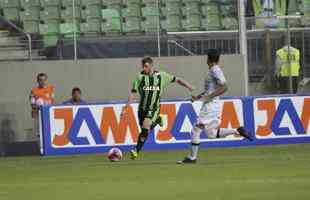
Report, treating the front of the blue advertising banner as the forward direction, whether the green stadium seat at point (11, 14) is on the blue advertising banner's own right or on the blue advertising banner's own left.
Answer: on the blue advertising banner's own right

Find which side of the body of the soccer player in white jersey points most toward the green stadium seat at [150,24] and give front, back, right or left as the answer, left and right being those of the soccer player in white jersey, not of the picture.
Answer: right

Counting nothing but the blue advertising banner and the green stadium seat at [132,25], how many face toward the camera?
2

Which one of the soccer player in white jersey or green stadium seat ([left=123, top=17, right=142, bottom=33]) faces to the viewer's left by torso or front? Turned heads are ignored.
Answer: the soccer player in white jersey

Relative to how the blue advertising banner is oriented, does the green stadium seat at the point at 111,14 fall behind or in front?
behind

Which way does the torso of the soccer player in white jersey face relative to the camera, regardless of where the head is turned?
to the viewer's left

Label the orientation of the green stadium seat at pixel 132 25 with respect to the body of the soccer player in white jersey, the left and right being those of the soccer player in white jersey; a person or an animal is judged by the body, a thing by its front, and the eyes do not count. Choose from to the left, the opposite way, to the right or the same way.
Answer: to the left

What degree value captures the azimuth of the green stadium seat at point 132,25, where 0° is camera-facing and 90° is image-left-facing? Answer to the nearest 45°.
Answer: approximately 0°

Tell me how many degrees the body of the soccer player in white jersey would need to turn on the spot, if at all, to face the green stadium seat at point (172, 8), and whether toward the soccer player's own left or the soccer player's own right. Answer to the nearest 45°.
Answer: approximately 90° to the soccer player's own right

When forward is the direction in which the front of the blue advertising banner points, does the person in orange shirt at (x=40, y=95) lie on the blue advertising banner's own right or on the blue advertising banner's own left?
on the blue advertising banner's own right

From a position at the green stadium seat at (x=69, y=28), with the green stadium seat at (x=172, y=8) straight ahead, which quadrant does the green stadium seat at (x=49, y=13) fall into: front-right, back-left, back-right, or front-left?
back-left

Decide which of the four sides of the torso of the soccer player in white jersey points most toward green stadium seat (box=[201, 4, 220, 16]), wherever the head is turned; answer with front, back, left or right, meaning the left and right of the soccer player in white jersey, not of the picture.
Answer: right

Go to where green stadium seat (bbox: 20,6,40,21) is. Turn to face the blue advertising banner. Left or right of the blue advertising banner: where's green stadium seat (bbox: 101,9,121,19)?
left

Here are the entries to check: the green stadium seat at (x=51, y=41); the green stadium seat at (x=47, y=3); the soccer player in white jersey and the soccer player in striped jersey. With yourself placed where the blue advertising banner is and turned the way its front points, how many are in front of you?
2

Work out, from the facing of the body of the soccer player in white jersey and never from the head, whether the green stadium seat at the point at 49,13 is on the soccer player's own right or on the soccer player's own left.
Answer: on the soccer player's own right
